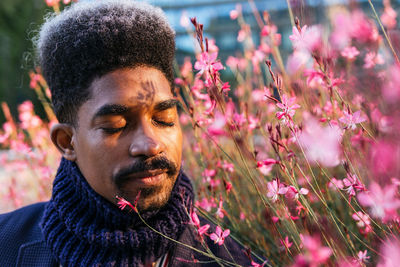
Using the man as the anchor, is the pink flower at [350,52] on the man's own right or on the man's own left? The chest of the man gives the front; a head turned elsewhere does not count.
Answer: on the man's own left

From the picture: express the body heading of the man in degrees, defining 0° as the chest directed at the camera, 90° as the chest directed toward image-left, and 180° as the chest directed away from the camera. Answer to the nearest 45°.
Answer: approximately 315°
